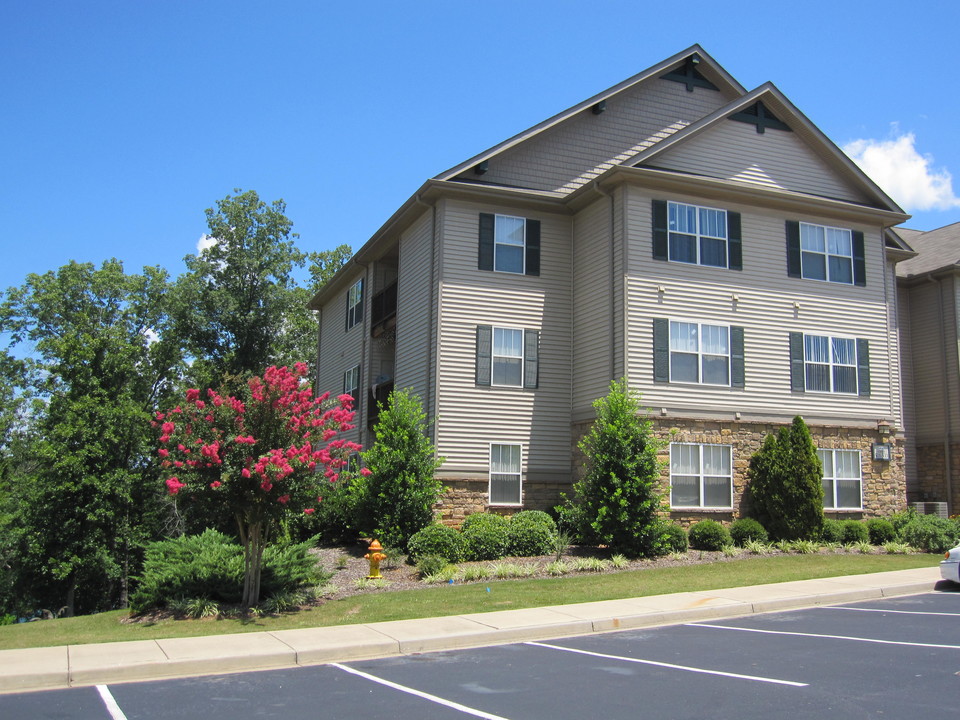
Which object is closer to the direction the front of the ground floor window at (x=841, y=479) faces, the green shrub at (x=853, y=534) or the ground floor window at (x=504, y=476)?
the green shrub

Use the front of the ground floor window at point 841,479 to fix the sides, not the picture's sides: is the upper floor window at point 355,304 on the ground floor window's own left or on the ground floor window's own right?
on the ground floor window's own right

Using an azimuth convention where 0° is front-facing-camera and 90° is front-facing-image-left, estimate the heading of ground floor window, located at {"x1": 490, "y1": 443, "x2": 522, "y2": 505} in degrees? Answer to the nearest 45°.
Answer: approximately 0°

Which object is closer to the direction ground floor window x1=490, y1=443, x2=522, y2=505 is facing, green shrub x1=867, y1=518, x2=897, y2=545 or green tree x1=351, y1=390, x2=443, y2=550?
the green tree

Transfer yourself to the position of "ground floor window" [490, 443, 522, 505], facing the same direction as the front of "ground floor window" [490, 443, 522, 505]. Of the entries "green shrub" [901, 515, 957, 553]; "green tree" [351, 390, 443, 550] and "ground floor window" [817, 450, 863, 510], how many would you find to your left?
2

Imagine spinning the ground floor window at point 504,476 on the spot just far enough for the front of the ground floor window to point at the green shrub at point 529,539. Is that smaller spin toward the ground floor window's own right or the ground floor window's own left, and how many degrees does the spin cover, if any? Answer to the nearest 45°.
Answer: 0° — it already faces it

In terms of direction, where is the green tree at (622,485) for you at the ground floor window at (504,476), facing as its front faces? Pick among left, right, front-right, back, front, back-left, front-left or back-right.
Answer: front-left

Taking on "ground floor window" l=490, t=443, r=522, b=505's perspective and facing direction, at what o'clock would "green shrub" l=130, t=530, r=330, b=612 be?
The green shrub is roughly at 1 o'clock from the ground floor window.

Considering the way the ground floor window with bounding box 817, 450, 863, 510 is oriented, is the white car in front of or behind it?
in front

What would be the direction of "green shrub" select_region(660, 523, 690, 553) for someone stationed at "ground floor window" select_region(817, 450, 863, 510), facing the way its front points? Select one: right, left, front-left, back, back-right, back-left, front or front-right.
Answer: front-right
